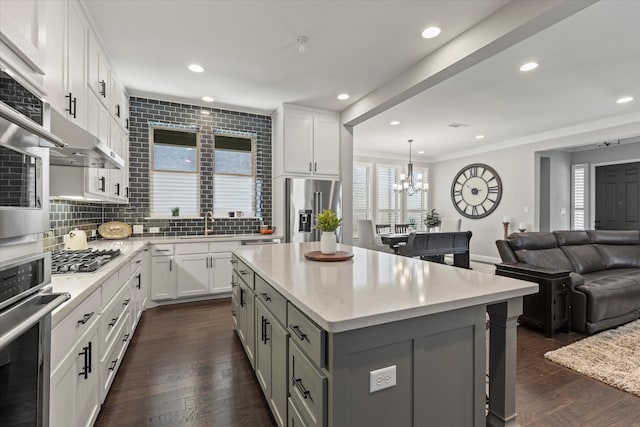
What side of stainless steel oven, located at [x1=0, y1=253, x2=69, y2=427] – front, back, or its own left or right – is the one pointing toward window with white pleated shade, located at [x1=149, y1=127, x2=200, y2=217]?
left

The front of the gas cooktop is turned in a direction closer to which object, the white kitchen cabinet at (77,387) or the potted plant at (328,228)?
the potted plant

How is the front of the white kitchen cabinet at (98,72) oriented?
to the viewer's right

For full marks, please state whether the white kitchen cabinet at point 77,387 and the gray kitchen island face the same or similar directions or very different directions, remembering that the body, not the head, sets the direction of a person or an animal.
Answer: very different directions

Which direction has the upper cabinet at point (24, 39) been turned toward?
to the viewer's right

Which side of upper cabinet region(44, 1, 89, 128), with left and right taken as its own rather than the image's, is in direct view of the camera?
right
